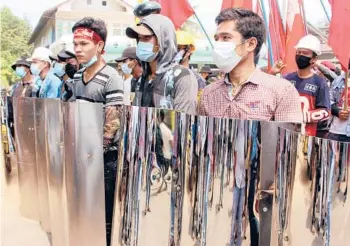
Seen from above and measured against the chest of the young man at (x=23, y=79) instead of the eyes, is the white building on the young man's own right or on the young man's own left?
on the young man's own left

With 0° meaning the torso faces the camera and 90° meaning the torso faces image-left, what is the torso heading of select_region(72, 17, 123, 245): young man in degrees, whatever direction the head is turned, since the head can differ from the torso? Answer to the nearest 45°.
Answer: approximately 45°

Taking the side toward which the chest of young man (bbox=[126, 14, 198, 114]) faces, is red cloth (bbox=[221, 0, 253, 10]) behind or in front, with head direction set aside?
behind

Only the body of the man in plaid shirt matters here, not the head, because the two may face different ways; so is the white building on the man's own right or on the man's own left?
on the man's own right

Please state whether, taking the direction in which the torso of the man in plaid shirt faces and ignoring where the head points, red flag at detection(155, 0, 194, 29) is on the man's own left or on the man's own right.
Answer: on the man's own right
